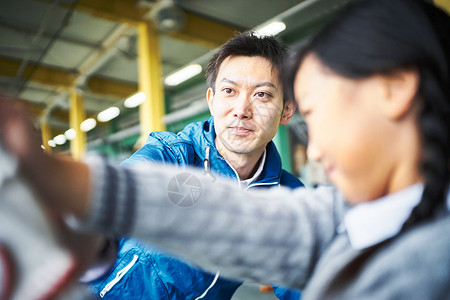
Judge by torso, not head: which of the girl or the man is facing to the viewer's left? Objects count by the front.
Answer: the girl

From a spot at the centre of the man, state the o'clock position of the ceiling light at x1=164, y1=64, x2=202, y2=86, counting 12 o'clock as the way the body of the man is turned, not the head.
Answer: The ceiling light is roughly at 6 o'clock from the man.

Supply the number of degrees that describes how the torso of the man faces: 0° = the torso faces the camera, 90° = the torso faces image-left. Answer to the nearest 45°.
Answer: approximately 0°

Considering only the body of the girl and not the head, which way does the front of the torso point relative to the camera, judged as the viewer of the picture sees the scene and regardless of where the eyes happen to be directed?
to the viewer's left

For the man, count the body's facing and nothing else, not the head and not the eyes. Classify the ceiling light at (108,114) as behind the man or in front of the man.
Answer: behind

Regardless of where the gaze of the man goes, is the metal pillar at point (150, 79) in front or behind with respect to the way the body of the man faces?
behind

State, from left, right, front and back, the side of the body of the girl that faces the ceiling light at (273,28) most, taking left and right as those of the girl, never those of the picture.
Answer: right

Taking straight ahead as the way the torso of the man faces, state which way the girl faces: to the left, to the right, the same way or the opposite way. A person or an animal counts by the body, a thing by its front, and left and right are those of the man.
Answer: to the right

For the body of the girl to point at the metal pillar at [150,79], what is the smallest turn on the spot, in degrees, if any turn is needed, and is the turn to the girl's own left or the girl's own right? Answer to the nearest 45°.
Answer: approximately 90° to the girl's own right
